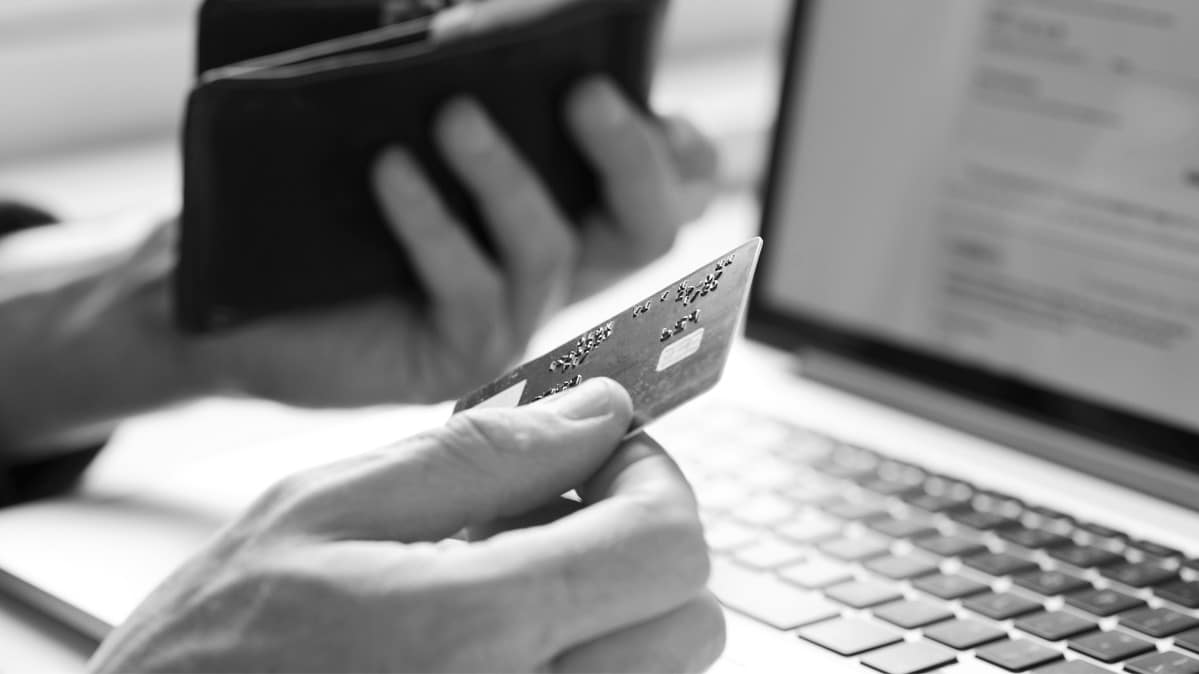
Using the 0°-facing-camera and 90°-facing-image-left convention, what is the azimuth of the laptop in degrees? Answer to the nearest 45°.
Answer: approximately 45°
